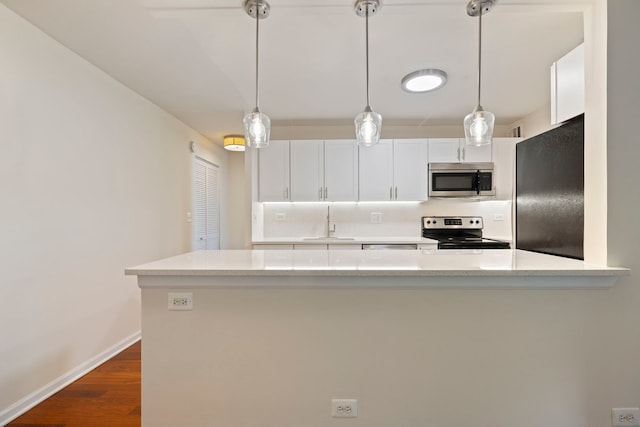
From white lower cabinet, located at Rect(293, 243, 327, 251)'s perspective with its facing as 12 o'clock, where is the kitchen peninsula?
The kitchen peninsula is roughly at 12 o'clock from the white lower cabinet.

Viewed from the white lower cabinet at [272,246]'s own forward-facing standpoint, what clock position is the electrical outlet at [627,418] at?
The electrical outlet is roughly at 11 o'clock from the white lower cabinet.

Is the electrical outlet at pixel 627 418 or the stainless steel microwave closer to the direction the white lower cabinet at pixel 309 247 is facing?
the electrical outlet

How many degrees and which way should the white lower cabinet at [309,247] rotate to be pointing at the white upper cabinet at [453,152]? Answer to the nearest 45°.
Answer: approximately 90° to its left

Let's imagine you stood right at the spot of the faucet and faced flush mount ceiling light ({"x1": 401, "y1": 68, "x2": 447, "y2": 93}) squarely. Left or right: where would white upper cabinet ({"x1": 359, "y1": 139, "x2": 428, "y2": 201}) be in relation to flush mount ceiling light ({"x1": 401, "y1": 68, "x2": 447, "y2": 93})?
left

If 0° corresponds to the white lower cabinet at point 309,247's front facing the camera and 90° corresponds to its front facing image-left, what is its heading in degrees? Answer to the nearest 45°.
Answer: approximately 0°

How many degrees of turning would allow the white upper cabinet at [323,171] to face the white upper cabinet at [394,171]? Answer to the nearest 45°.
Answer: approximately 90° to its left
